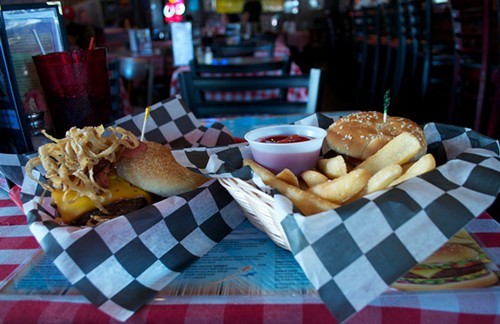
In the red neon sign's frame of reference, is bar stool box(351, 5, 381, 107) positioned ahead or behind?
ahead

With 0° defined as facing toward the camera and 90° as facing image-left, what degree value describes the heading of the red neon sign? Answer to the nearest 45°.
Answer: approximately 0°

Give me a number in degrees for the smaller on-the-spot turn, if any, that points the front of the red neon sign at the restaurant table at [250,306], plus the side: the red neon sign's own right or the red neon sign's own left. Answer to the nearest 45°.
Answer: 0° — it already faces it

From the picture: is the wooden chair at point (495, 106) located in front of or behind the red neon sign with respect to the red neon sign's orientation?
in front

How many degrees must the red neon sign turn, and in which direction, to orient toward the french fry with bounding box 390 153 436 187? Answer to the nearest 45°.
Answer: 0° — it already faces it

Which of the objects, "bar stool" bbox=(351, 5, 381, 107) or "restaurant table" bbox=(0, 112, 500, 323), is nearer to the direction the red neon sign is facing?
the restaurant table

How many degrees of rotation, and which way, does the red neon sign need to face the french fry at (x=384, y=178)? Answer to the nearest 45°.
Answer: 0° — it already faces it

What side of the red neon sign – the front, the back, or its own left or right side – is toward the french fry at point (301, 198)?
front

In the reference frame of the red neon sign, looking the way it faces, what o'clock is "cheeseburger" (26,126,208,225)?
The cheeseburger is roughly at 12 o'clock from the red neon sign.

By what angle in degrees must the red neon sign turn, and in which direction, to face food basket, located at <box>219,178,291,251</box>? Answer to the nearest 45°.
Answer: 0° — it already faces it

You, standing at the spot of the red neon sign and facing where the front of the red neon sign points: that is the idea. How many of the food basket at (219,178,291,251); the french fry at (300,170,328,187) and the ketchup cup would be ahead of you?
3

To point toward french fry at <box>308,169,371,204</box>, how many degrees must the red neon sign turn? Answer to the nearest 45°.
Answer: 0° — it already faces it

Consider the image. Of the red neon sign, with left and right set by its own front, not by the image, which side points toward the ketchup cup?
front

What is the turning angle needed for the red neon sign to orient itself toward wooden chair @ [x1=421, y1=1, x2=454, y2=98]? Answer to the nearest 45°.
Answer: approximately 45° to its left

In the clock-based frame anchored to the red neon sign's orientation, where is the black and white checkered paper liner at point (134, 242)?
The black and white checkered paper liner is roughly at 12 o'clock from the red neon sign.
